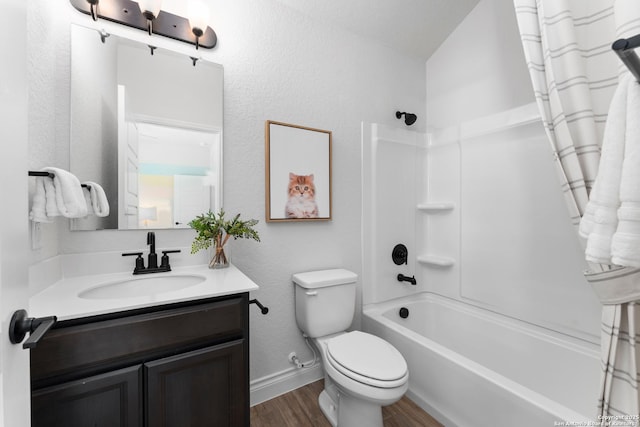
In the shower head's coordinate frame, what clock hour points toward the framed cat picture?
The framed cat picture is roughly at 3 o'clock from the shower head.

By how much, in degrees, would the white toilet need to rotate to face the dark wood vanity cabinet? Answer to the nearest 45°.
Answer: approximately 90° to its right

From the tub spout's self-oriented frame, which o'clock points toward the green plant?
The green plant is roughly at 3 o'clock from the tub spout.

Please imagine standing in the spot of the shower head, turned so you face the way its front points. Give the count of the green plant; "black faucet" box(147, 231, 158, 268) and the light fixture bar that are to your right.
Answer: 3

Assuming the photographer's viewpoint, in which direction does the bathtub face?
facing the viewer and to the left of the viewer

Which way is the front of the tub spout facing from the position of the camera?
facing the viewer and to the right of the viewer

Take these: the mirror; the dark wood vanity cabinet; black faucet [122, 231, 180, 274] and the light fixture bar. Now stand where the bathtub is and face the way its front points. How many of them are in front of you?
4

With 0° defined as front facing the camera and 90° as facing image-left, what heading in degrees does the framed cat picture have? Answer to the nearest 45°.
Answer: approximately 315°

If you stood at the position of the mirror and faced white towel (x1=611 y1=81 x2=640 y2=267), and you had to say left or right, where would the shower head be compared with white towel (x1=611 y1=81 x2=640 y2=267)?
left
